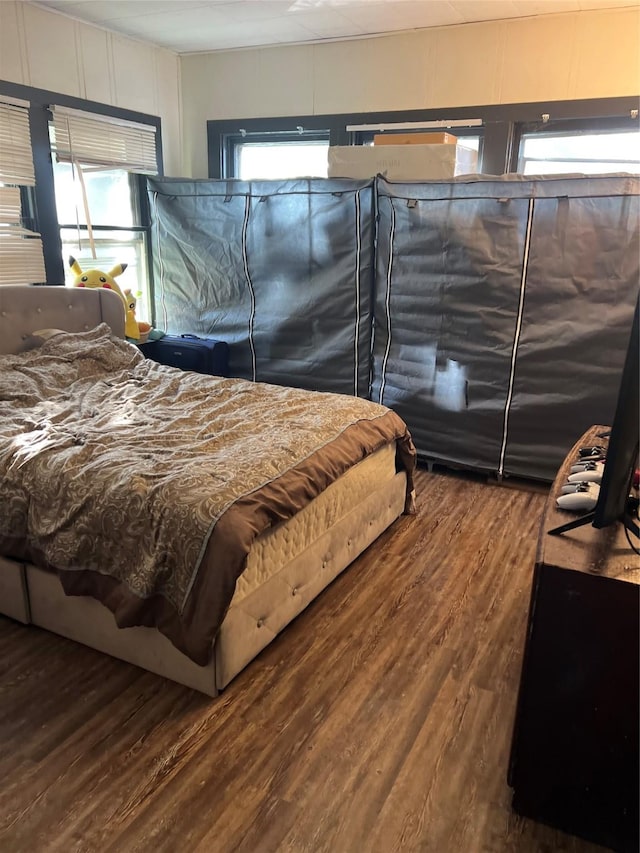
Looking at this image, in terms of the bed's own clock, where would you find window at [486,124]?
The window is roughly at 9 o'clock from the bed.

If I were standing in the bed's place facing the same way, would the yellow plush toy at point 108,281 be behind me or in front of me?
behind

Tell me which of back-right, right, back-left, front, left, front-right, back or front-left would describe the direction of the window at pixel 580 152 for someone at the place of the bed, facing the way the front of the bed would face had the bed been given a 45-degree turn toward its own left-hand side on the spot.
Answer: front-left

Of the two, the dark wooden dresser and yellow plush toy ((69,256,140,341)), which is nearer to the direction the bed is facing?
the dark wooden dresser

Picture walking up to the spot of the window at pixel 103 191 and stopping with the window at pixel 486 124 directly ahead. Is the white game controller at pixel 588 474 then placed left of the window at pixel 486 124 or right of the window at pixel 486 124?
right

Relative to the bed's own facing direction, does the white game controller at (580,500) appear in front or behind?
in front

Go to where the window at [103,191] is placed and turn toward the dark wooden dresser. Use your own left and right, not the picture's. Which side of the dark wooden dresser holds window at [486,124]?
left

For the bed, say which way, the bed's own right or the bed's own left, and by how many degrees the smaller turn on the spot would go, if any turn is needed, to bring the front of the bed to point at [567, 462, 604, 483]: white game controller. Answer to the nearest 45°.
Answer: approximately 45° to the bed's own left

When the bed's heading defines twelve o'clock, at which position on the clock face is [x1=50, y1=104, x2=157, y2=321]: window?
The window is roughly at 7 o'clock from the bed.

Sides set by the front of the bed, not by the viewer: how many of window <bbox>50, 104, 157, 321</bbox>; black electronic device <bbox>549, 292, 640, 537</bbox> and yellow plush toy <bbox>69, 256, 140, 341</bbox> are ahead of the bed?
1

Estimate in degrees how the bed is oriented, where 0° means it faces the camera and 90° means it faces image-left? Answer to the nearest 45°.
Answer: approximately 315°

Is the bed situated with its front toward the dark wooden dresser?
yes

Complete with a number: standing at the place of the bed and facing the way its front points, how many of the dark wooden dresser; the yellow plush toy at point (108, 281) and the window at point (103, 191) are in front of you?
1

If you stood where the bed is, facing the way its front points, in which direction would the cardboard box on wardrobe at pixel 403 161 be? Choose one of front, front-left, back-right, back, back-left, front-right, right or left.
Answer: left

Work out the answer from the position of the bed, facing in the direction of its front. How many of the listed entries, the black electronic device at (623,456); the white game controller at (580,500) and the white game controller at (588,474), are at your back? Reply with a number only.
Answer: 0

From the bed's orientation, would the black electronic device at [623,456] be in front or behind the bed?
in front

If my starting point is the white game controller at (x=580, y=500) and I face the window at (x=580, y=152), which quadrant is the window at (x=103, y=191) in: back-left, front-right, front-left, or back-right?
front-left
